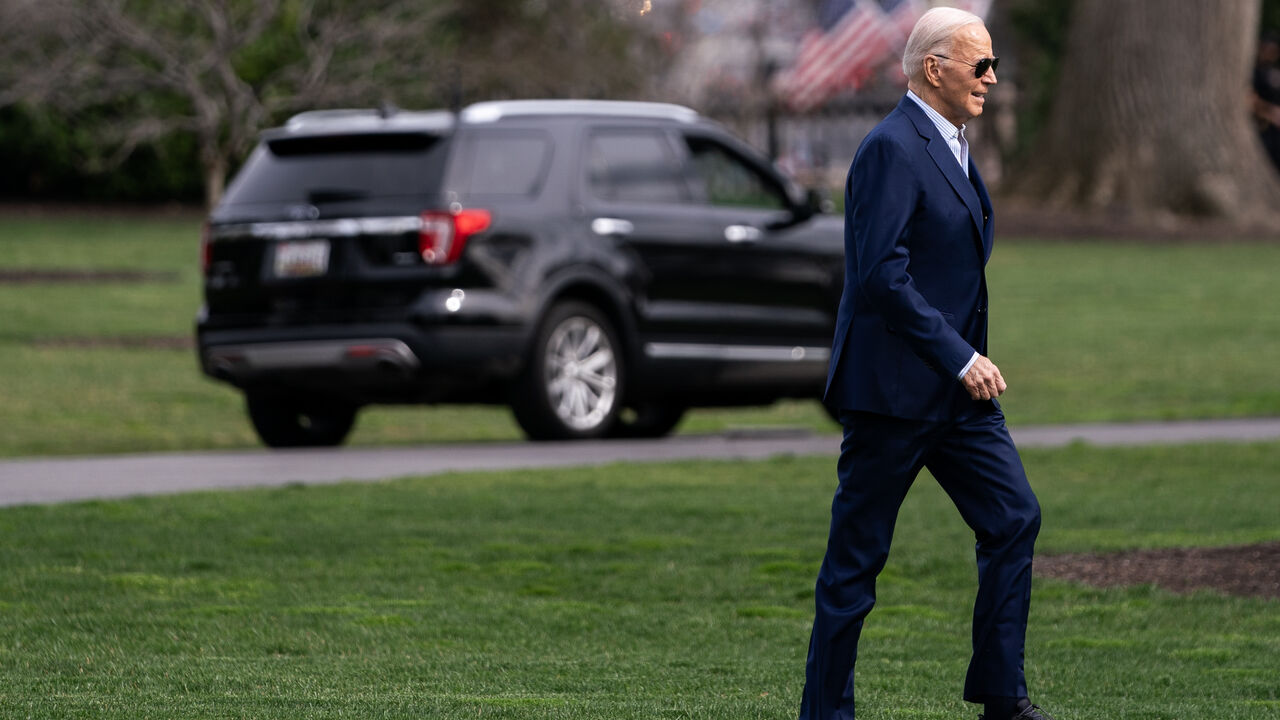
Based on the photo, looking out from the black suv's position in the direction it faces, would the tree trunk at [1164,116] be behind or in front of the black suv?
in front

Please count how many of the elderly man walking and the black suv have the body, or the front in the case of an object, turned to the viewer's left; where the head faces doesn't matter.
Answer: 0

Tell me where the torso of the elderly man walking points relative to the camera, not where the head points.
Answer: to the viewer's right

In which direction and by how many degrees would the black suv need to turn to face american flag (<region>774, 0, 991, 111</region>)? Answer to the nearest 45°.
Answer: approximately 45° to its left

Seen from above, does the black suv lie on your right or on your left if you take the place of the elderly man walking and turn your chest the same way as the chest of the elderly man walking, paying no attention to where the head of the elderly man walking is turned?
on your left

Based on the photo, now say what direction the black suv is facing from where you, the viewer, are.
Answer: facing away from the viewer and to the right of the viewer

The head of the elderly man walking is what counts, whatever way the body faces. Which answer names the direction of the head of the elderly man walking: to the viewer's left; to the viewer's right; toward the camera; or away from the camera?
to the viewer's right
